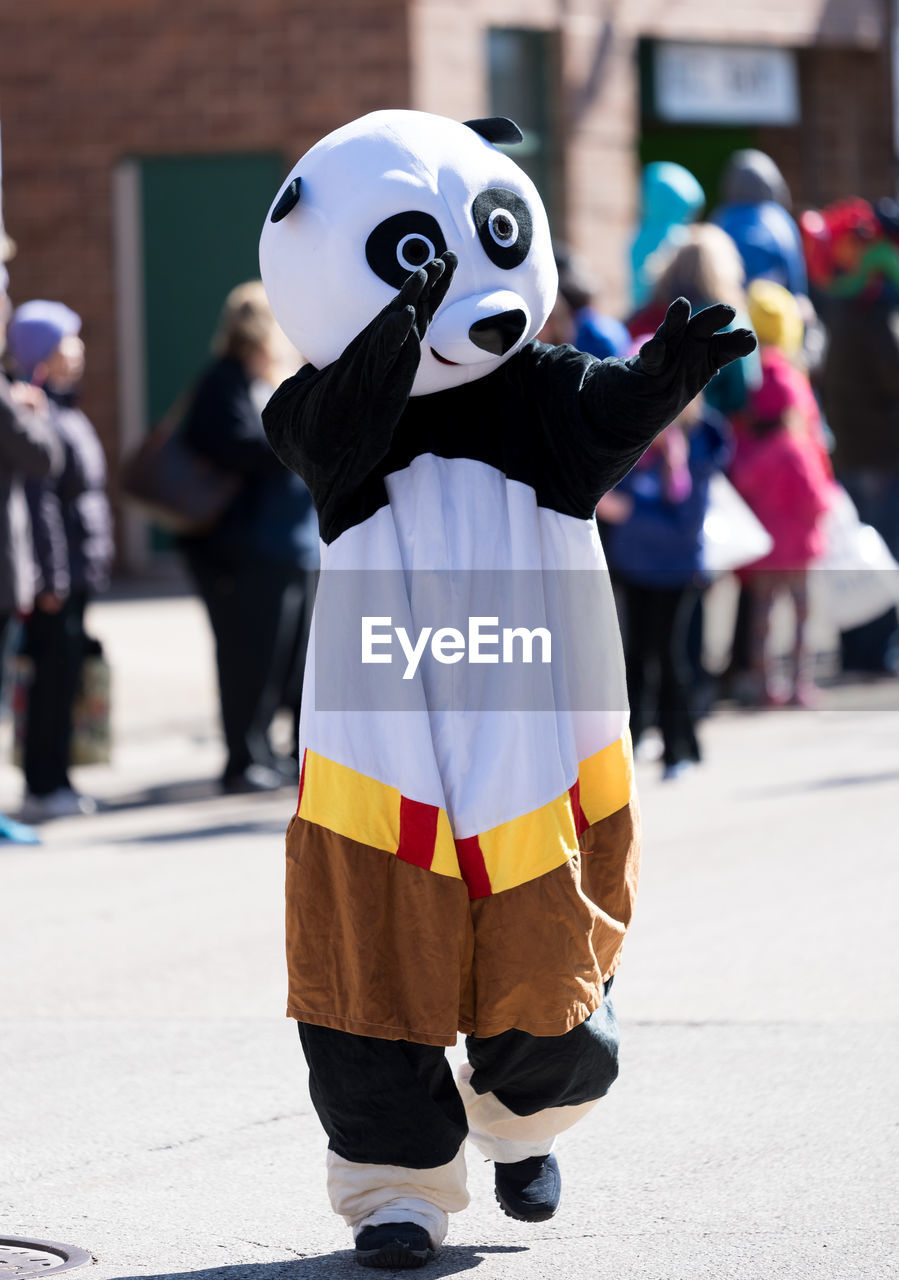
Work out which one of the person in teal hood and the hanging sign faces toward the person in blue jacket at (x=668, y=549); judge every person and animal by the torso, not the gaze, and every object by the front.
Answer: the hanging sign

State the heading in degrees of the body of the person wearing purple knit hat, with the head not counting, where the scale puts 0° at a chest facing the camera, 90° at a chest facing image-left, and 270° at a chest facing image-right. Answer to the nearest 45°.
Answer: approximately 270°

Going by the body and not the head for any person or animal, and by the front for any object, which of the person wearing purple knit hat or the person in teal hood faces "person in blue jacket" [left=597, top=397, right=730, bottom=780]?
the person wearing purple knit hat

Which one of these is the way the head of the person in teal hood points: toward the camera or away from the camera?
away from the camera

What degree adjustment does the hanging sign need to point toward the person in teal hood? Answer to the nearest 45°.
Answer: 0° — it already faces them

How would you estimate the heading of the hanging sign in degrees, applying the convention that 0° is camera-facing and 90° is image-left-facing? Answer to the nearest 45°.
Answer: approximately 0°

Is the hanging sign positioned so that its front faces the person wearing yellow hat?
yes

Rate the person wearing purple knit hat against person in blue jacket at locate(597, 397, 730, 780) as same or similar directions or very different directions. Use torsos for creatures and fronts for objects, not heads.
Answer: very different directions
